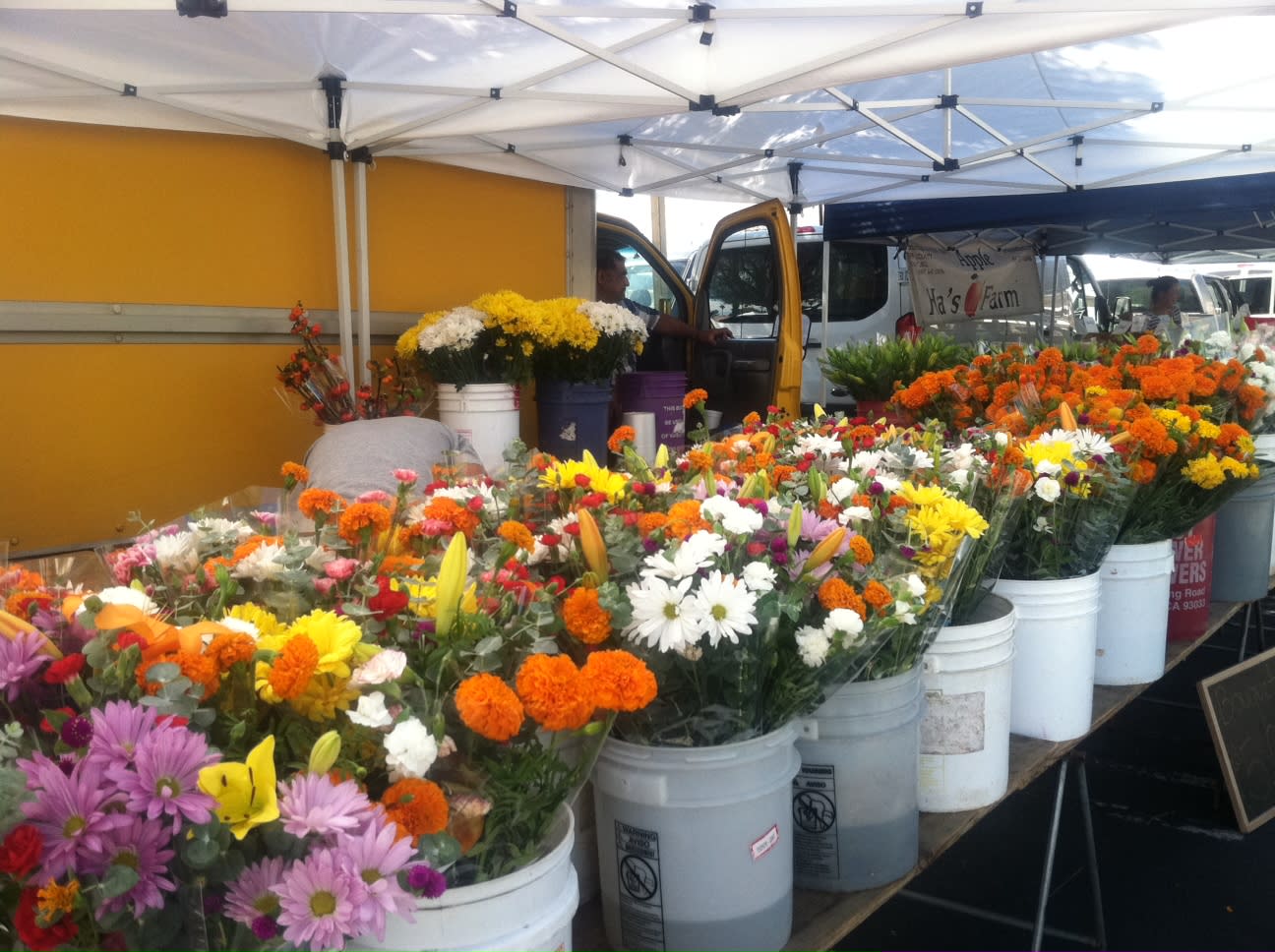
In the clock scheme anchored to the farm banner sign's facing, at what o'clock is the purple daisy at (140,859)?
The purple daisy is roughly at 12 o'clock from the farm banner sign.

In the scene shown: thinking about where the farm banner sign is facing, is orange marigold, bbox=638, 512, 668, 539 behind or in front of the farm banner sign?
in front

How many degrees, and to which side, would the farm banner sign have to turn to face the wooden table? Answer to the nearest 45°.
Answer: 0° — it already faces it

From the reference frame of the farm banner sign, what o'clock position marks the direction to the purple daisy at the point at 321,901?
The purple daisy is roughly at 12 o'clock from the farm banner sign.

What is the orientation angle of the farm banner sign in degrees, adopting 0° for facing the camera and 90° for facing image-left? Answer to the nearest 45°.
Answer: approximately 0°

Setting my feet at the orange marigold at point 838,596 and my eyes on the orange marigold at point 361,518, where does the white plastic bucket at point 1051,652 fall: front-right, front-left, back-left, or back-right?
back-right

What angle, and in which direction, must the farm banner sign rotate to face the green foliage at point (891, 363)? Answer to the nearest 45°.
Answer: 0° — it already faces it

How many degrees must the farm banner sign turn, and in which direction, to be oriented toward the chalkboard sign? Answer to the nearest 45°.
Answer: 0° — it already faces it

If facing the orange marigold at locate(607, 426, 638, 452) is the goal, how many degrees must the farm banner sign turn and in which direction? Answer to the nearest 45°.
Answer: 0° — it already faces it

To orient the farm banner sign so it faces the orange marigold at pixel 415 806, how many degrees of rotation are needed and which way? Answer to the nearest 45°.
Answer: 0° — it already faces it

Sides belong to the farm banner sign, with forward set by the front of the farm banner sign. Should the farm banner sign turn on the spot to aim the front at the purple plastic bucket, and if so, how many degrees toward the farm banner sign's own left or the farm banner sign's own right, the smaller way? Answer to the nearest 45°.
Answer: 0° — it already faces it

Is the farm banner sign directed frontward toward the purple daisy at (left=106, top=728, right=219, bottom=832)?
yes

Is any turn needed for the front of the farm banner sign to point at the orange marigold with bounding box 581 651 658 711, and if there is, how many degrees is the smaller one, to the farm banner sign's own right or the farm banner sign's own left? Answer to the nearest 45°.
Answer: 0° — it already faces it

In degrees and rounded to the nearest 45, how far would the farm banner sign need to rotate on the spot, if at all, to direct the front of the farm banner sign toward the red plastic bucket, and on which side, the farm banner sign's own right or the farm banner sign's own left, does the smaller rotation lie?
0° — it already faces it

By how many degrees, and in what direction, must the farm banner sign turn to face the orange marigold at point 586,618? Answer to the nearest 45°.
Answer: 0° — it already faces it

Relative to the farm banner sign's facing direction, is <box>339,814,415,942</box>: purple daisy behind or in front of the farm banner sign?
in front

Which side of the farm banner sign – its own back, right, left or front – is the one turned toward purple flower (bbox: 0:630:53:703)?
front

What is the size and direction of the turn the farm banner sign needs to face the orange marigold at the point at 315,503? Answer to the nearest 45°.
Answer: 0° — it already faces it
